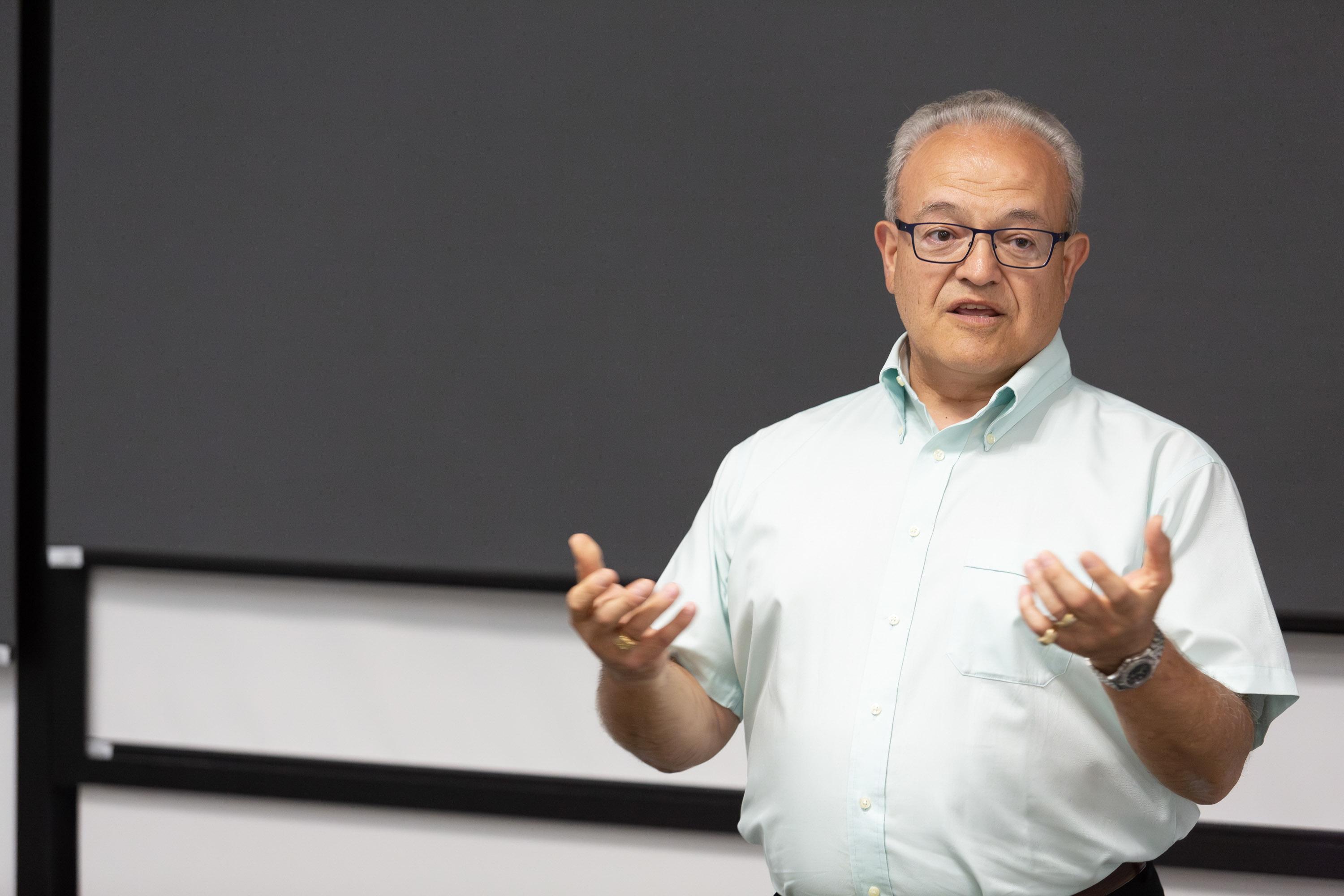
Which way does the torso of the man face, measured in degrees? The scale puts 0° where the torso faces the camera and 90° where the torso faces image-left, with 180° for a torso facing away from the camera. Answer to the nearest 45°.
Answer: approximately 45°

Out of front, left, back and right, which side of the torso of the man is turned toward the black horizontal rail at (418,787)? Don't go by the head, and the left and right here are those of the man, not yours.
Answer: right

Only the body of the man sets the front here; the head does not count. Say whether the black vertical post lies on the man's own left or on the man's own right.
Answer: on the man's own right
